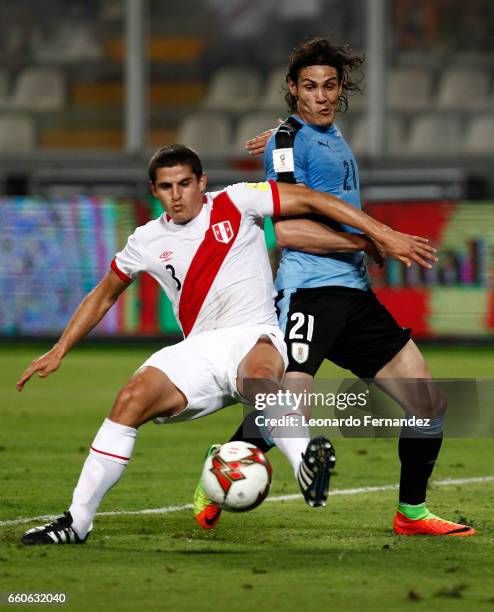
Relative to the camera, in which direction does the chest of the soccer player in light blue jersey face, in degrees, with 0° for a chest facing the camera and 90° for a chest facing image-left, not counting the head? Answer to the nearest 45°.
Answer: approximately 315°

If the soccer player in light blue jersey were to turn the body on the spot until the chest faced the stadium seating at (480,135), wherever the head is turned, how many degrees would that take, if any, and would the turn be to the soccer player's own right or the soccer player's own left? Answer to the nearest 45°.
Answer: approximately 135° to the soccer player's own left

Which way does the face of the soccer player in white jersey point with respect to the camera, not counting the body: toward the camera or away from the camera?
toward the camera

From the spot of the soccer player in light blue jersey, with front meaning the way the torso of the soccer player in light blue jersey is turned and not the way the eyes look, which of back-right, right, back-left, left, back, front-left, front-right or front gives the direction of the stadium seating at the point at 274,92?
back-left

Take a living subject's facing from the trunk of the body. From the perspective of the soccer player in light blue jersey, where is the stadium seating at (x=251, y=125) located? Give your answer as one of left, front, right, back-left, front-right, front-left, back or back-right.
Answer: back-left

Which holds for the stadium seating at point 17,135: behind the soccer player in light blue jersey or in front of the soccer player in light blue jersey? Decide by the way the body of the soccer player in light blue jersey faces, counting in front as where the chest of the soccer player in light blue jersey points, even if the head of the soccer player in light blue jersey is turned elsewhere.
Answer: behind

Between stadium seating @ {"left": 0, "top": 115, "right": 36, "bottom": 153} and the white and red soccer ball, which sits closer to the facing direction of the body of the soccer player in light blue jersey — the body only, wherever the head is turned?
the white and red soccer ball

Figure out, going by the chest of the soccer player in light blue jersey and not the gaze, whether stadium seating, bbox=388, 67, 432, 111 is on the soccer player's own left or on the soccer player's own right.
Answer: on the soccer player's own left
